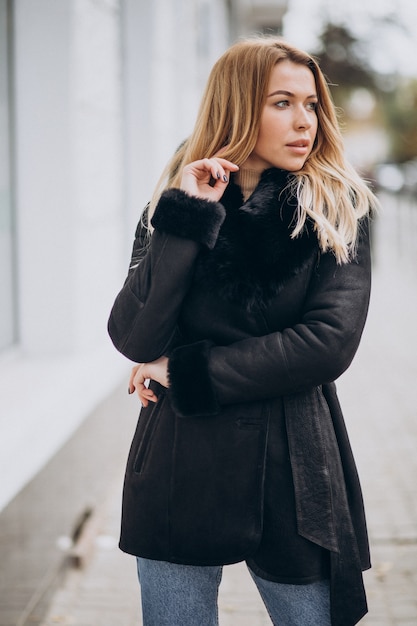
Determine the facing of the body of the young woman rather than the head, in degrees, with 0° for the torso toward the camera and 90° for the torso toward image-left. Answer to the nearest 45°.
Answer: approximately 0°
